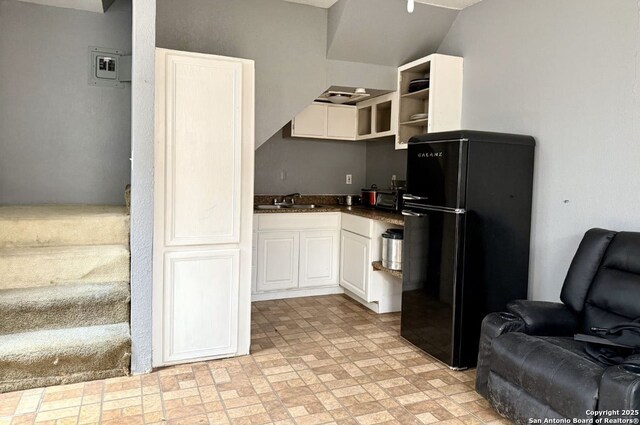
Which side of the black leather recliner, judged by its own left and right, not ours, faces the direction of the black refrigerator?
right

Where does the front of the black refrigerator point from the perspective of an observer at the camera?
facing the viewer and to the left of the viewer

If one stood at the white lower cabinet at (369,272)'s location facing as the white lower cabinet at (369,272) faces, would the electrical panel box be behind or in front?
in front

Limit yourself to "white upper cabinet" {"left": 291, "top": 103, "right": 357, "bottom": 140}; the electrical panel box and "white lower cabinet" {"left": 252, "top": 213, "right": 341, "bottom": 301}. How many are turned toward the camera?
3

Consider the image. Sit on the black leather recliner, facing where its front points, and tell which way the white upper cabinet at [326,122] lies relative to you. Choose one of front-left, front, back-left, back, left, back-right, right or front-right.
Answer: right

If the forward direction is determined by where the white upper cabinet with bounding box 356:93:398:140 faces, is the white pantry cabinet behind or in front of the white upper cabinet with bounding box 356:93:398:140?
in front

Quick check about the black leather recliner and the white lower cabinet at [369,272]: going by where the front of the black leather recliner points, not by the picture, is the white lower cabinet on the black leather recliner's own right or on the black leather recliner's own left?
on the black leather recliner's own right

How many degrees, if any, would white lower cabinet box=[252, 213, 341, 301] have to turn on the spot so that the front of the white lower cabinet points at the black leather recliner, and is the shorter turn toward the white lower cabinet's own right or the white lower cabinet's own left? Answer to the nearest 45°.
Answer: approximately 45° to the white lower cabinet's own left

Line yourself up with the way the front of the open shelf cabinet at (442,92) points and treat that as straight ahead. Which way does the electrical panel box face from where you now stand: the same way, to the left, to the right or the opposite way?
to the left

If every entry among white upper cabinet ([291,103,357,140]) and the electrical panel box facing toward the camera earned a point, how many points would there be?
2

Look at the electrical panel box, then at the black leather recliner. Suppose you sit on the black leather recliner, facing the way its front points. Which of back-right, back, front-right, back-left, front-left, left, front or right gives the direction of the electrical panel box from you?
front-right

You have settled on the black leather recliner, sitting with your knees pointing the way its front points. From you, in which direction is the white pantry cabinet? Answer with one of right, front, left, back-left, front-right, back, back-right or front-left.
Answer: front-right

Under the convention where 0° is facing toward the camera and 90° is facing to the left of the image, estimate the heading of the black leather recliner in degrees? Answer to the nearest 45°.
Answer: approximately 45°
